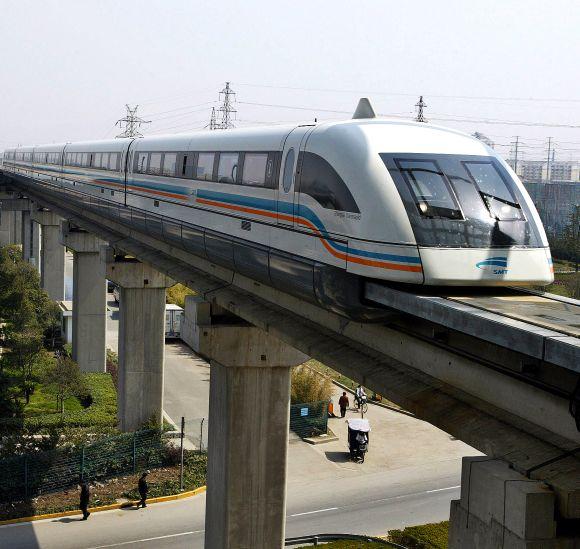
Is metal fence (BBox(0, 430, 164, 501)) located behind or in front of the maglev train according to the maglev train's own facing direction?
behind

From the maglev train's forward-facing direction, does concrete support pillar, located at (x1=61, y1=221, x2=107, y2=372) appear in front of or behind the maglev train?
behind

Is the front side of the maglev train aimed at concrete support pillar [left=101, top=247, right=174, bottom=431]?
no

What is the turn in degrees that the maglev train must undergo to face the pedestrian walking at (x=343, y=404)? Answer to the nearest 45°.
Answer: approximately 135° to its left

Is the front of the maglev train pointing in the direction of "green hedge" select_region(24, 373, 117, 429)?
no

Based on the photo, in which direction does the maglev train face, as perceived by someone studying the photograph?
facing the viewer and to the right of the viewer

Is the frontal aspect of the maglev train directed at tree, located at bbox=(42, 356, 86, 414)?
no

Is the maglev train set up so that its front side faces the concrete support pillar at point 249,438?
no
